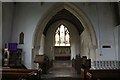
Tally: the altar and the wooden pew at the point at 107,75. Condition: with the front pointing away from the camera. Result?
1

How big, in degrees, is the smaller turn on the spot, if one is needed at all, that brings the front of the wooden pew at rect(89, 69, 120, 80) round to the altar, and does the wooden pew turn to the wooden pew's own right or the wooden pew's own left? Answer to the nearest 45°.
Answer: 0° — it already faces it

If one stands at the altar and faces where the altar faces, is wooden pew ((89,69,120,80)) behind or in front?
in front

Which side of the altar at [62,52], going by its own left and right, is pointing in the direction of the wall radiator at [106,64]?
front

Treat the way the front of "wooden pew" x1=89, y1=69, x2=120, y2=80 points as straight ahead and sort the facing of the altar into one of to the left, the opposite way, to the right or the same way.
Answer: the opposite way

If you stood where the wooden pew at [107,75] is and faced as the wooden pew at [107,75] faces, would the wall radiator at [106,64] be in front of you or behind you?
in front

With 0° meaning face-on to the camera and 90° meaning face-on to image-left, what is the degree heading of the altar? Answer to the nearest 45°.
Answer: approximately 0°

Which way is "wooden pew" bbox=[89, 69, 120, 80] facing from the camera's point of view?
away from the camera
